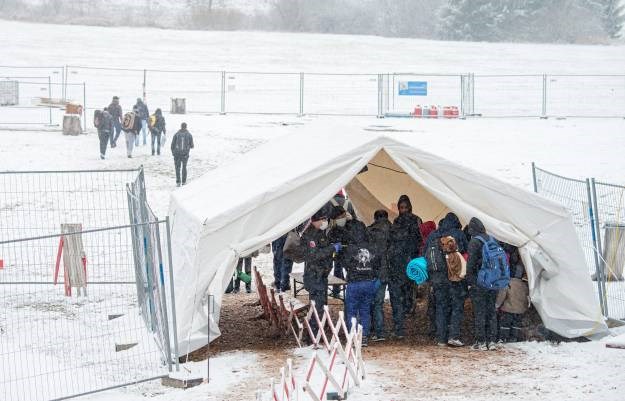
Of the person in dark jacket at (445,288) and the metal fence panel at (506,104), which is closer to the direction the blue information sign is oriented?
the person in dark jacket

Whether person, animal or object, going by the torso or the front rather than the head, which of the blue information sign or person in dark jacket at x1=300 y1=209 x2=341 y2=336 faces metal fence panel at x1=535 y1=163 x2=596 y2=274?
the blue information sign

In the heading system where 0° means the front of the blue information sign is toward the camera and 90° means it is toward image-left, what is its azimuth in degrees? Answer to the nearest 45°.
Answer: approximately 0°

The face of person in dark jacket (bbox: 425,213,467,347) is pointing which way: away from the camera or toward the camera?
away from the camera

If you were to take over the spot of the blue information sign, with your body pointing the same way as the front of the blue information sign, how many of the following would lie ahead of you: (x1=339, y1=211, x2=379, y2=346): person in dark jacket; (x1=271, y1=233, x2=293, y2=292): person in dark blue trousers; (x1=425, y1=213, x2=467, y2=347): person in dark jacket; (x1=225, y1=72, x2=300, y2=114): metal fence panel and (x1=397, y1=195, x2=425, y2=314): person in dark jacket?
4

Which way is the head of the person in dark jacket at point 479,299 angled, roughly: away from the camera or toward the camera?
away from the camera

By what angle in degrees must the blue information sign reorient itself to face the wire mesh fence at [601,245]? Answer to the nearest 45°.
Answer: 0° — it already faces it

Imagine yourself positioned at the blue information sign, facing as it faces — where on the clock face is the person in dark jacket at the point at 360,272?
The person in dark jacket is roughly at 12 o'clock from the blue information sign.

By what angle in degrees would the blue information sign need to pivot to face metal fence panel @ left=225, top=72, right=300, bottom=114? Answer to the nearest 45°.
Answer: approximately 135° to its right

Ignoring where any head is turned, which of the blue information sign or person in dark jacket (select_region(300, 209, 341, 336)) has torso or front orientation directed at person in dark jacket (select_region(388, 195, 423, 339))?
the blue information sign
